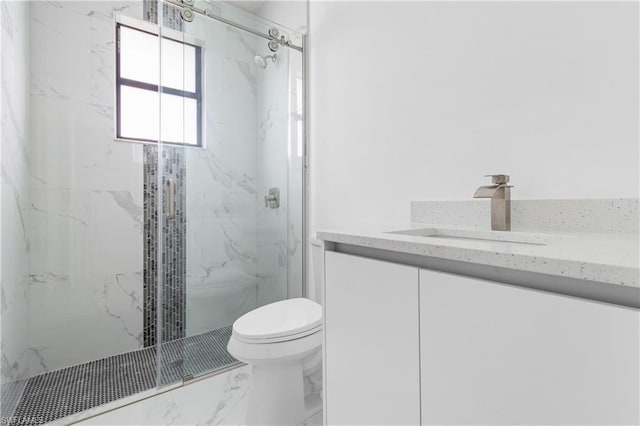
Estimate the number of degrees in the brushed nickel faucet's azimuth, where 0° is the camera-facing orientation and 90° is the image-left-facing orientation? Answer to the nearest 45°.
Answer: approximately 45°

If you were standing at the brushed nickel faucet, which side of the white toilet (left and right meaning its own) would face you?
left

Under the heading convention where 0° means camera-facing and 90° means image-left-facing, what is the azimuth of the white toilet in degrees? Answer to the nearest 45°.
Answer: approximately 45°

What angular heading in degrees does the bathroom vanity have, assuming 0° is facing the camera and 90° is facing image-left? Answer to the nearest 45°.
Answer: approximately 45°

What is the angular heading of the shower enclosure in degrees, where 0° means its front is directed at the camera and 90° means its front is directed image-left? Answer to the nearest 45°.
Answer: approximately 315°

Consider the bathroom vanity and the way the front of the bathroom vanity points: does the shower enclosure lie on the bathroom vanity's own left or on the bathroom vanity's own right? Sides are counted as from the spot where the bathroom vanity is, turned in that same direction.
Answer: on the bathroom vanity's own right
